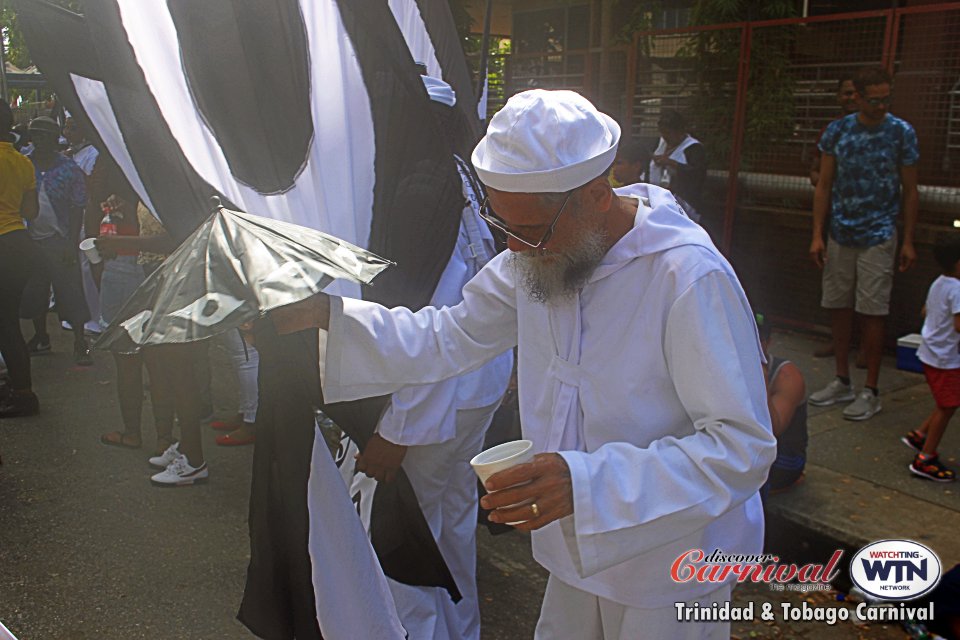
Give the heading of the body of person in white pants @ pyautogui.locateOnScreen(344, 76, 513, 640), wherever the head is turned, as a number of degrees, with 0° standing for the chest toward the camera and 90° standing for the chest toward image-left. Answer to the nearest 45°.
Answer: approximately 90°

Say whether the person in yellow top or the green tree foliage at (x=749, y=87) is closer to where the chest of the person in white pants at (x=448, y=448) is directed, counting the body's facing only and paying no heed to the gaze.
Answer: the person in yellow top

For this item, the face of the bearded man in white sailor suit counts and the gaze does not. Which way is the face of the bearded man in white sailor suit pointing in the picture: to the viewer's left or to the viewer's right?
to the viewer's left

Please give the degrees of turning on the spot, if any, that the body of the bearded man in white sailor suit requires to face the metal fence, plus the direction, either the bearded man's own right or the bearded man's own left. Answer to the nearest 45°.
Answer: approximately 135° to the bearded man's own right

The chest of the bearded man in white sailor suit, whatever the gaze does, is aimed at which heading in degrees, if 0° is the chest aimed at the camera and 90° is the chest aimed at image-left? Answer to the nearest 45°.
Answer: approximately 45°

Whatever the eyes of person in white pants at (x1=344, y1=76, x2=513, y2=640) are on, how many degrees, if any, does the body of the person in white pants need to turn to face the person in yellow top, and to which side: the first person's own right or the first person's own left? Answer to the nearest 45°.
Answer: approximately 45° to the first person's own right

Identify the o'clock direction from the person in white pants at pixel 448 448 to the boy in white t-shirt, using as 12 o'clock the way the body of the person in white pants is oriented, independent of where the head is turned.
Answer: The boy in white t-shirt is roughly at 5 o'clock from the person in white pants.

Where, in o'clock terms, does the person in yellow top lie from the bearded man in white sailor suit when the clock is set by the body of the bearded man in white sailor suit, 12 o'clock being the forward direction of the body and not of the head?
The person in yellow top is roughly at 3 o'clock from the bearded man in white sailor suit.

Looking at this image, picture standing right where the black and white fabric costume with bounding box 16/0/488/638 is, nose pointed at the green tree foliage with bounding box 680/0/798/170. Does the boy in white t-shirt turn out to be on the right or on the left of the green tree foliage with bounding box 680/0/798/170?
right

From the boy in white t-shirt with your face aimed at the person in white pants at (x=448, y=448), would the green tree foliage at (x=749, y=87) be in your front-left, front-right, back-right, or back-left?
back-right
